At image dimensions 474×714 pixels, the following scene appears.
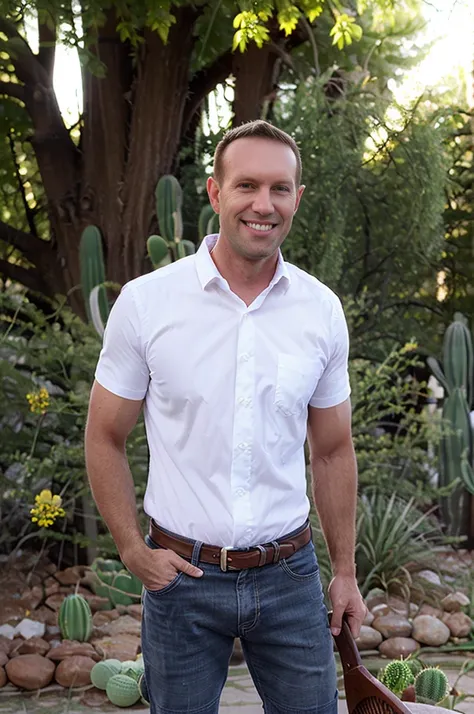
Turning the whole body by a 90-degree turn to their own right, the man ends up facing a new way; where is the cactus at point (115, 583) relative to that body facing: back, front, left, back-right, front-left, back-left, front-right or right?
right

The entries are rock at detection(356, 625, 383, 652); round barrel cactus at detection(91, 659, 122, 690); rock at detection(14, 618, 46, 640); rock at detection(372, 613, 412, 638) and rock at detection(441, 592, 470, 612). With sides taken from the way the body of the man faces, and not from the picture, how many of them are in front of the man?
0

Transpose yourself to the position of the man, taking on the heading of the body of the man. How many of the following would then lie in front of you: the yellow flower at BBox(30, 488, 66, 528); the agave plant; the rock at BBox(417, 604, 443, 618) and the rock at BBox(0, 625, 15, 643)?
0

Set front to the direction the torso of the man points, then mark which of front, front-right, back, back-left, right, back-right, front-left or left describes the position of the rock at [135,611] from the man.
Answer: back

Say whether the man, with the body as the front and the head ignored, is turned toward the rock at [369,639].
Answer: no

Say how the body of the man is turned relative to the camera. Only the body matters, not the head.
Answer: toward the camera

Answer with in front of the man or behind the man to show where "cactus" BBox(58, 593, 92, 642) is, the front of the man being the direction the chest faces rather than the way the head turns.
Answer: behind

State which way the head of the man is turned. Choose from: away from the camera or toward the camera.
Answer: toward the camera

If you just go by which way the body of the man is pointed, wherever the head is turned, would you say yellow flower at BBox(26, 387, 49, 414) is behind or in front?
behind

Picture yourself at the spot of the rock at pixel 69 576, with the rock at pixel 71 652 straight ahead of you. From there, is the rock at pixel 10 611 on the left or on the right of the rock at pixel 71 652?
right

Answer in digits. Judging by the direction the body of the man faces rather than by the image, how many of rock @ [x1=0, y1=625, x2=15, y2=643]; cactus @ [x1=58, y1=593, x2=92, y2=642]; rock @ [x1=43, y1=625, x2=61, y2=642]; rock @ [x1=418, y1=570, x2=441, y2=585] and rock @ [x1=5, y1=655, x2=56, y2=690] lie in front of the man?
0

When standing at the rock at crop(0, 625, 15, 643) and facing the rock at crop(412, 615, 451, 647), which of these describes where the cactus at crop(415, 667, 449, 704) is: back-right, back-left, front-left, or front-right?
front-right

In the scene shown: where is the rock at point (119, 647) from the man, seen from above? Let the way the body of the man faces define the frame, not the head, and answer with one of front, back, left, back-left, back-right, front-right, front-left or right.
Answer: back

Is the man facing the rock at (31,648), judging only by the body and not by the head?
no

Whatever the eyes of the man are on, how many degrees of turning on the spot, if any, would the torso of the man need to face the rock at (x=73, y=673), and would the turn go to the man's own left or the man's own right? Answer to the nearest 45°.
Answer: approximately 180°

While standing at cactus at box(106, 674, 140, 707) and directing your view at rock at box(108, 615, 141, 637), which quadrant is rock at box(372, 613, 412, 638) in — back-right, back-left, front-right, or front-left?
front-right

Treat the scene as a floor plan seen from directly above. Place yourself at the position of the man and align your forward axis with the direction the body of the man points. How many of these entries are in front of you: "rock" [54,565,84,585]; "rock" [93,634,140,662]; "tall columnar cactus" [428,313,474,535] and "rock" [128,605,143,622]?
0
